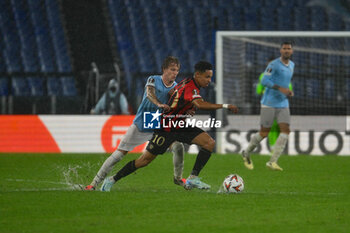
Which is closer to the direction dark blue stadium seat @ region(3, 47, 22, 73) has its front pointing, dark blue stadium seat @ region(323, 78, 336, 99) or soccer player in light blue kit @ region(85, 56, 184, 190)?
the soccer player in light blue kit

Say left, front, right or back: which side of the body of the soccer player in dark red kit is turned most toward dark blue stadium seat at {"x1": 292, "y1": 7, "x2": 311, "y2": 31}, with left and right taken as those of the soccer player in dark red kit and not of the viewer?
left

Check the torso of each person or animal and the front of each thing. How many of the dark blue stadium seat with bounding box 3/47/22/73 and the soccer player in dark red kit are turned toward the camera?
1

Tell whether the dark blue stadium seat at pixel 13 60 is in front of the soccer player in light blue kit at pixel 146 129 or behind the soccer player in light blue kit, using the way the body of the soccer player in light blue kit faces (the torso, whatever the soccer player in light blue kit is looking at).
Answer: behind

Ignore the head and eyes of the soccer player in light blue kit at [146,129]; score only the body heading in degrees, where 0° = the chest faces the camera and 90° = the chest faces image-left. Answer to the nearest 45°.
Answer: approximately 315°

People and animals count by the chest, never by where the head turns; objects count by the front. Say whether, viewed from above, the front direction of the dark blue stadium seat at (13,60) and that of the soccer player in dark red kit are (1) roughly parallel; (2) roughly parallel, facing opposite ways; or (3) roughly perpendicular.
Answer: roughly perpendicular

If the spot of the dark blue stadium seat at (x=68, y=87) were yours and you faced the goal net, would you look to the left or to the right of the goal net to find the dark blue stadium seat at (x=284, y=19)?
left

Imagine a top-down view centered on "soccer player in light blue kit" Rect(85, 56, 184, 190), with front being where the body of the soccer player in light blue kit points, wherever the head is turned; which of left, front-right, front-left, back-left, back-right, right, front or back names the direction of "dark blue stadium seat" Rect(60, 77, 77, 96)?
back-left

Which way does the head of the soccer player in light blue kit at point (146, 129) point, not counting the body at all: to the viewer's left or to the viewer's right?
to the viewer's right
